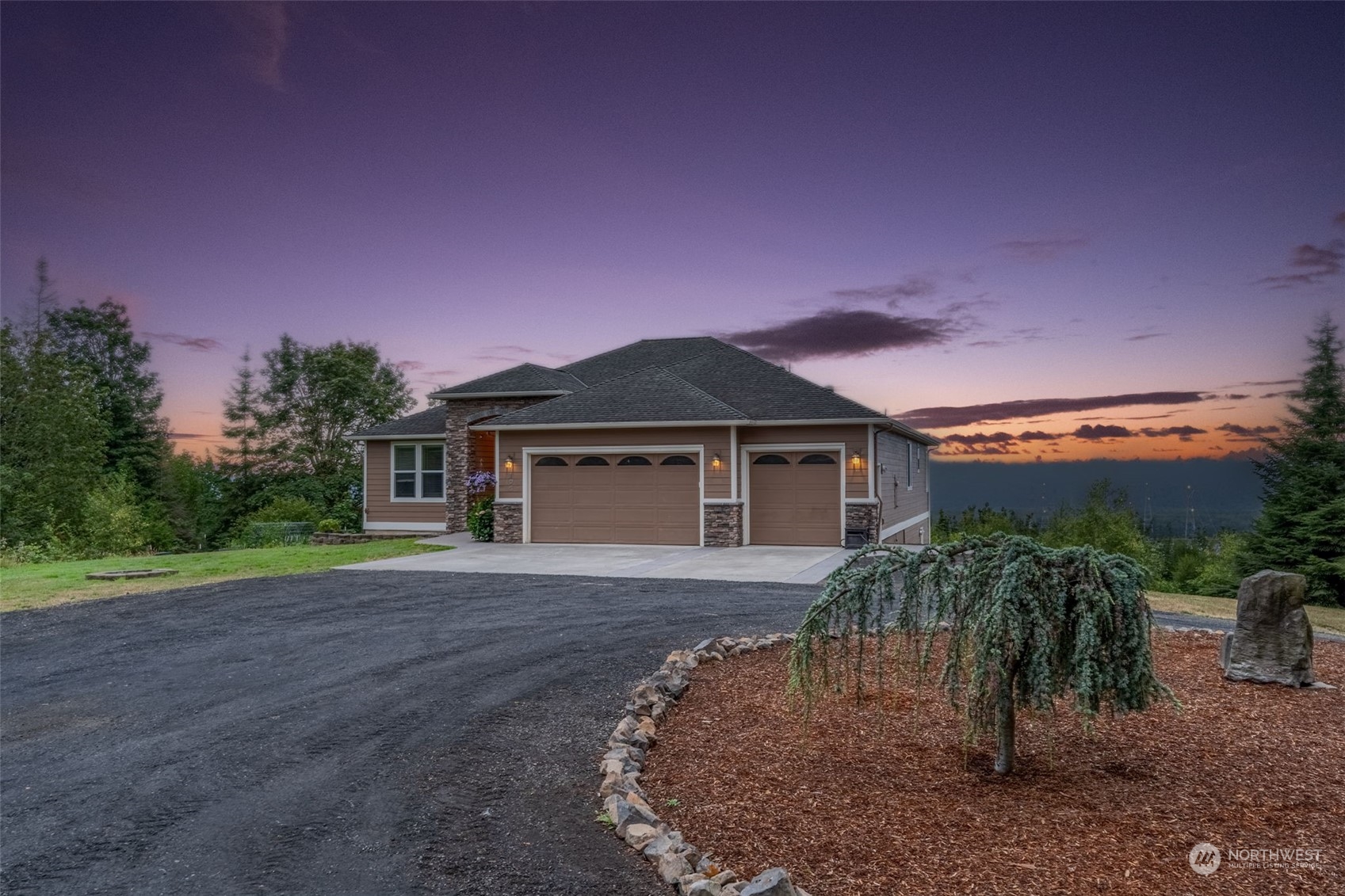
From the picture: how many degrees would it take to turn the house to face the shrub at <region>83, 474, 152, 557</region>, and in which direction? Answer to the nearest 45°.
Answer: approximately 90° to its right

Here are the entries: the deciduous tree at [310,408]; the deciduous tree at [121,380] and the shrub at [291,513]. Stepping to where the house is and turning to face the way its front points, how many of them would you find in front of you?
0

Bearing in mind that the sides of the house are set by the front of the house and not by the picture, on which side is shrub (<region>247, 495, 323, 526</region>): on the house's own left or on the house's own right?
on the house's own right

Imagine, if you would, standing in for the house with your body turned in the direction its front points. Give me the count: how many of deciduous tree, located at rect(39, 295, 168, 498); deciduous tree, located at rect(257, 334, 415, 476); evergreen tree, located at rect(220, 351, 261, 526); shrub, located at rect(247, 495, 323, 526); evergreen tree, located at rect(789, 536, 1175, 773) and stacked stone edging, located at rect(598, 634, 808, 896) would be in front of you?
2

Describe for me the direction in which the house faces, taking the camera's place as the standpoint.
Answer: facing the viewer

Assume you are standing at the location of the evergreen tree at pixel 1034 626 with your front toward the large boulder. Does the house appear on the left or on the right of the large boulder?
left

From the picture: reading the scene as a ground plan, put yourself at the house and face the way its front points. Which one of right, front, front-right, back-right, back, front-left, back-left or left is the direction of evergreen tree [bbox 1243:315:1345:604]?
left

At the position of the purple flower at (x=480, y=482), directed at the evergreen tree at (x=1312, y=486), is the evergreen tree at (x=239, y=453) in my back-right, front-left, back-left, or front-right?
back-left

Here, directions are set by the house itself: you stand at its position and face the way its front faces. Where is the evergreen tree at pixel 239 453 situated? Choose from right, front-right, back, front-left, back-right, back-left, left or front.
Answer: back-right

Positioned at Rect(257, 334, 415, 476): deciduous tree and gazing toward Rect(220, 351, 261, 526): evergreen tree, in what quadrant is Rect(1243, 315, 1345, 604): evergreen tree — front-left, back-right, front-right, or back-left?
back-left

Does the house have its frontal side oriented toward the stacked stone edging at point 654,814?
yes

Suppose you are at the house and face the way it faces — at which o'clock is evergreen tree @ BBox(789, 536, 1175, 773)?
The evergreen tree is roughly at 12 o'clock from the house.

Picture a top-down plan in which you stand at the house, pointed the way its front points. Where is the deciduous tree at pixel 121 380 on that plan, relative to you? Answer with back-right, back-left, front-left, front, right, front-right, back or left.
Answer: back-right
